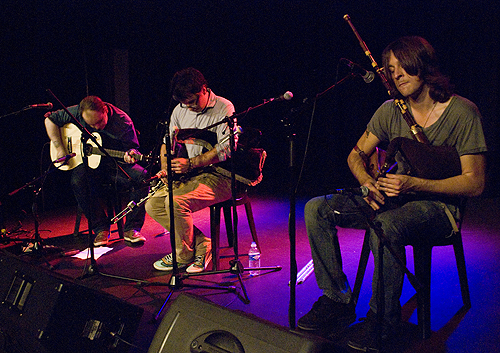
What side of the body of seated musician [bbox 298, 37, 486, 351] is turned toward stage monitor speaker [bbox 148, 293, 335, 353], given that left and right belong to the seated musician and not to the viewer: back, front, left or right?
front

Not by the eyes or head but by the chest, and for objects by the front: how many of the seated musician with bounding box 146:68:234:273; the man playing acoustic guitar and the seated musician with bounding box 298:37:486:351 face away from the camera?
0

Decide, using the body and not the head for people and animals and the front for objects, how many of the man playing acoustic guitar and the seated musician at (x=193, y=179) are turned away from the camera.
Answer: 0

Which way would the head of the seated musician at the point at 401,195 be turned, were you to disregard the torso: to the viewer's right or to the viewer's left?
to the viewer's left

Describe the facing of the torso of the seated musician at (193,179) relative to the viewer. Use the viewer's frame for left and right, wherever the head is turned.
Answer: facing the viewer and to the left of the viewer

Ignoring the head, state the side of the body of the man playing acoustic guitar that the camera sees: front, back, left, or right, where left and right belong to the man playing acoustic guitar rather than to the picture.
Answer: front

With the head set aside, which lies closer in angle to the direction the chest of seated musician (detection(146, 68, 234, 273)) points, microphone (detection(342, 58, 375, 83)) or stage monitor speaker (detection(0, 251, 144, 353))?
the stage monitor speaker

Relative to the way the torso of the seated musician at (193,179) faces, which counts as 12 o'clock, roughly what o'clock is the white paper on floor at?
The white paper on floor is roughly at 3 o'clock from the seated musician.

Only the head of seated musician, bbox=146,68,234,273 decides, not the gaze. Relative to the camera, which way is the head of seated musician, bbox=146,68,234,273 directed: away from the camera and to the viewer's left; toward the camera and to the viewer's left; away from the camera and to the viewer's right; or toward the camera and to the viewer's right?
toward the camera and to the viewer's left
